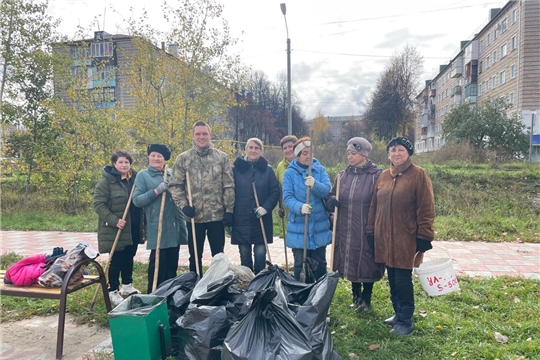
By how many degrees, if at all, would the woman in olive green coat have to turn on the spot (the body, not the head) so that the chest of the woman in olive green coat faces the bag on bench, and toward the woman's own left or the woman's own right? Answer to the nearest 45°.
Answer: approximately 90° to the woman's own right

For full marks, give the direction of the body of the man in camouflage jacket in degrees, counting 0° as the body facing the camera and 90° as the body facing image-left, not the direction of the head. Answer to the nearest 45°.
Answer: approximately 0°

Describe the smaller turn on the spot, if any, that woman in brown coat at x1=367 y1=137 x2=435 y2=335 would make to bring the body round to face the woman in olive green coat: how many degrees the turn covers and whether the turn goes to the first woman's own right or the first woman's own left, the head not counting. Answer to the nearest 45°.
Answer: approximately 45° to the first woman's own right

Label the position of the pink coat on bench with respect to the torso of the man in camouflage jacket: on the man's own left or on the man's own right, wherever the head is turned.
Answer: on the man's own right

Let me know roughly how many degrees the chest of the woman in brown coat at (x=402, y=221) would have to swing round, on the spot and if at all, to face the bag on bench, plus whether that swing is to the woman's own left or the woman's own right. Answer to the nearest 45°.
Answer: approximately 45° to the woman's own right
